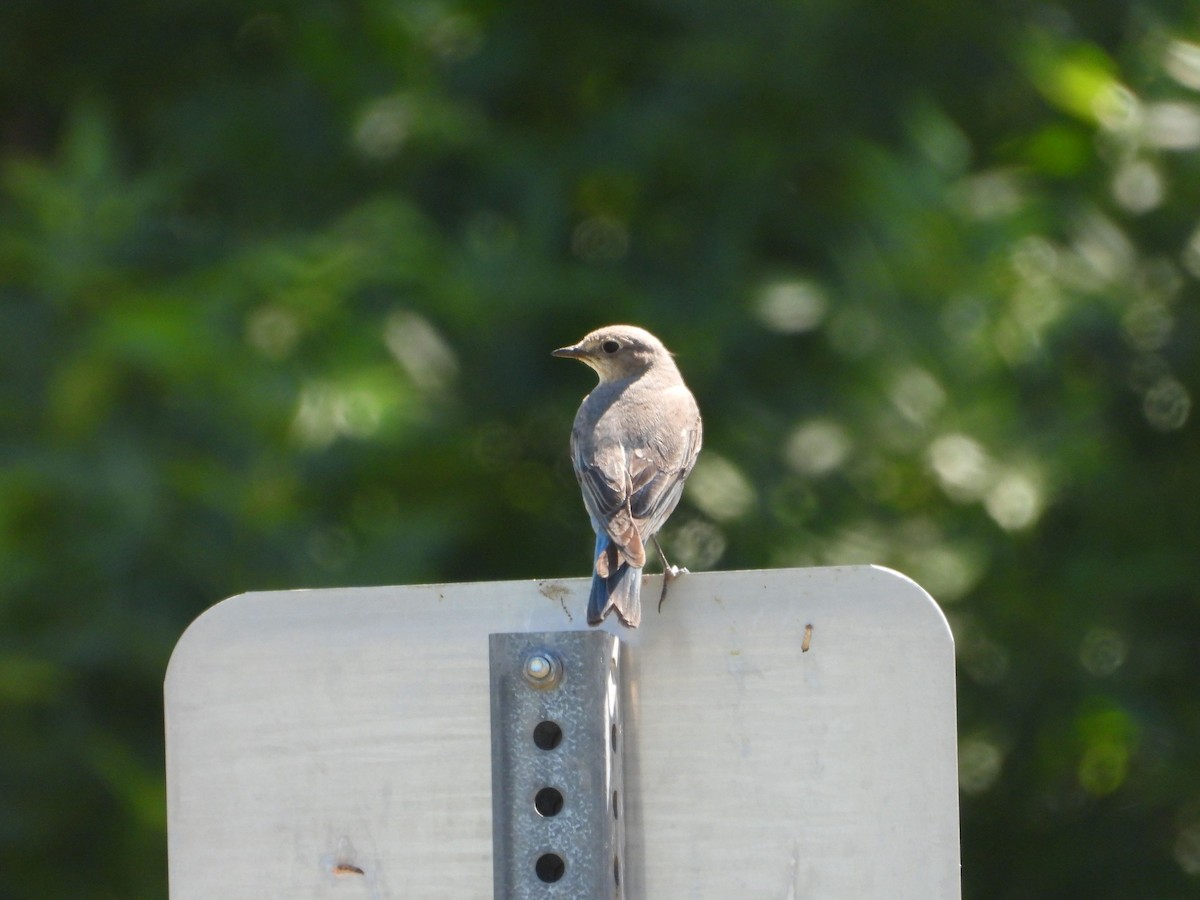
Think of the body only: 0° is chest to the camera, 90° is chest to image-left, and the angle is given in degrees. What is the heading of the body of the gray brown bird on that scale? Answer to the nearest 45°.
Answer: approximately 180°

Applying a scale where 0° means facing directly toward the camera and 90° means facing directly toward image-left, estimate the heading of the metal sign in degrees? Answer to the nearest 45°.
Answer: approximately 180°
